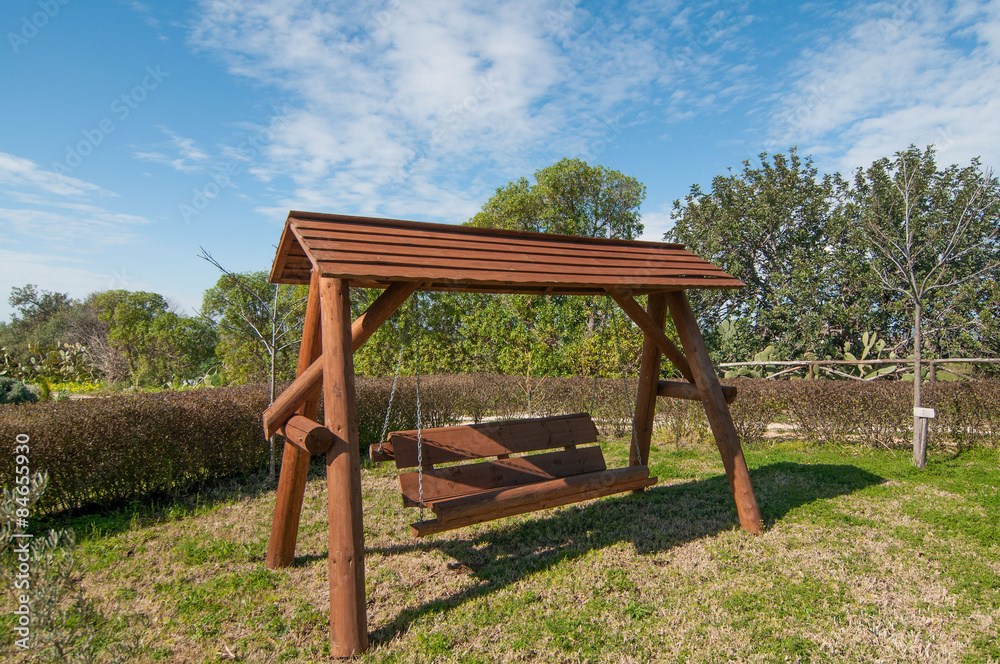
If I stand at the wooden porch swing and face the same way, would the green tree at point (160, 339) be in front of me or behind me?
behind

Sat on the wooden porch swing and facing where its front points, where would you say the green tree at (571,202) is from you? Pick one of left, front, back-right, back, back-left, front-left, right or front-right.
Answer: back-left

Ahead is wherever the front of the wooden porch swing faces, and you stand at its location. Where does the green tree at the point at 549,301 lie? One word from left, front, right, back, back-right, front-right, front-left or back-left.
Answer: back-left

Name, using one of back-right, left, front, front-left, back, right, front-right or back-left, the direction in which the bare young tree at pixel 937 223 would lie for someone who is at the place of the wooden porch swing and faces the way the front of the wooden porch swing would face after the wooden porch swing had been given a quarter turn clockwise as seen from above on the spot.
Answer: back

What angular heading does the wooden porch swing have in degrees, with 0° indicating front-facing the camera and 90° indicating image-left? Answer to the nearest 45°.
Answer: approximately 315°

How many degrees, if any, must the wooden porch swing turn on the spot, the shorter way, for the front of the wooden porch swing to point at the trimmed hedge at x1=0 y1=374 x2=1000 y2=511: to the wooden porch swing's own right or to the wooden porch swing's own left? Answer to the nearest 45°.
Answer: approximately 135° to the wooden porch swing's own left

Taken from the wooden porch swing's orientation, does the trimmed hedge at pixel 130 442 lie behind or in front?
behind

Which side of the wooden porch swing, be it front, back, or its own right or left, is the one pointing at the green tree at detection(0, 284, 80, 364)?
back

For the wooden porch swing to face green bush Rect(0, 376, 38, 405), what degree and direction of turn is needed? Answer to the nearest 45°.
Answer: approximately 180°

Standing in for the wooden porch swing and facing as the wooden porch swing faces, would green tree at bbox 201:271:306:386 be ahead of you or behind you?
behind
